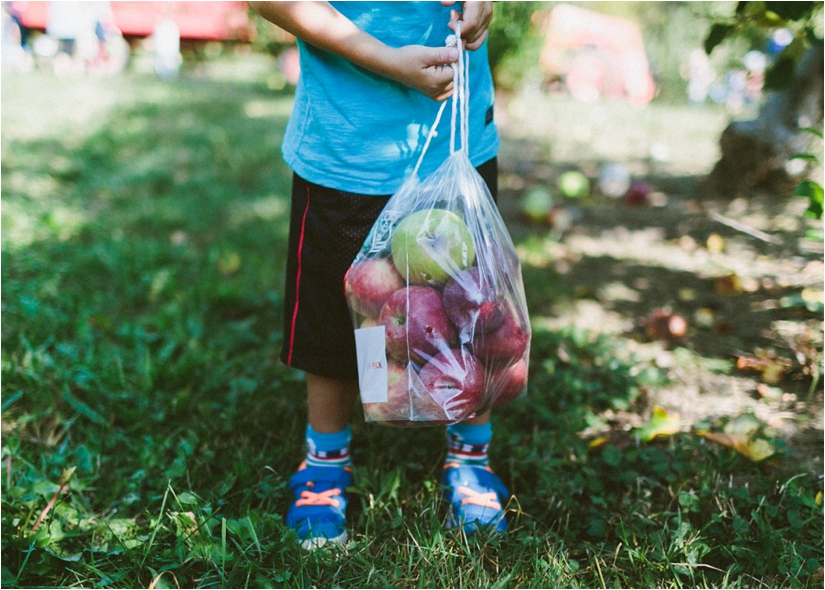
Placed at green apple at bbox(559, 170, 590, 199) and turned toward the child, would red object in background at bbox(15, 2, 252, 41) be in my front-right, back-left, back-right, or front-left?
back-right

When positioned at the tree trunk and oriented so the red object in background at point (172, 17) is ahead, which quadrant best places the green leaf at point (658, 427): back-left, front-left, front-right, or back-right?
back-left

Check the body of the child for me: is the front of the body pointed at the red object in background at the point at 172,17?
no

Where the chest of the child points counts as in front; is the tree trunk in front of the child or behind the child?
behind

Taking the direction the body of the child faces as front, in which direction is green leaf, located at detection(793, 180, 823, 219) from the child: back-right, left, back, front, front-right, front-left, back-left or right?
left

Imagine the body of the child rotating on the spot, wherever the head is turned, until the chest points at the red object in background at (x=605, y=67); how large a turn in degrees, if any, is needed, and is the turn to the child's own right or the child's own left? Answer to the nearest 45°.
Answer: approximately 180°

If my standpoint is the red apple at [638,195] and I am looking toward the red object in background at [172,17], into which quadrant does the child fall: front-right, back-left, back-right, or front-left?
back-left

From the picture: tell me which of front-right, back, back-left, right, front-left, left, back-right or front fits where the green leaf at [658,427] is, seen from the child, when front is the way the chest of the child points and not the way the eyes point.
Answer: left

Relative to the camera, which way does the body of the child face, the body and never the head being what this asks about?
toward the camera

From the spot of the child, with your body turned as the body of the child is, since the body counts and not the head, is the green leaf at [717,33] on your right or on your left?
on your left

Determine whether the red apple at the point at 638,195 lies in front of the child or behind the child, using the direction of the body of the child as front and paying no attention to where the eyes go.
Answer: behind

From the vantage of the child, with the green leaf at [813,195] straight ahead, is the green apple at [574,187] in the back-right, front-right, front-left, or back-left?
front-left
